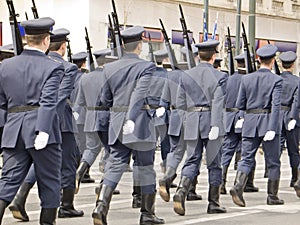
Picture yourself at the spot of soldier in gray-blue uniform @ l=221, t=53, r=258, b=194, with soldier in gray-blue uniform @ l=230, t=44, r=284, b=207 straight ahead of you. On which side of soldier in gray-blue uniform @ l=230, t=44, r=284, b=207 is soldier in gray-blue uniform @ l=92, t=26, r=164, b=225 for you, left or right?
right

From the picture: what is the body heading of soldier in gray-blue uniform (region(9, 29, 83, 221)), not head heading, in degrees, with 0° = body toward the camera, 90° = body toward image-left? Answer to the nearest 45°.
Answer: approximately 225°

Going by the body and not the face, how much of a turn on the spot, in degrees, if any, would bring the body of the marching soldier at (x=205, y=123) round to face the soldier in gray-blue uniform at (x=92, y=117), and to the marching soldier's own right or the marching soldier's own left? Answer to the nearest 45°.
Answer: approximately 90° to the marching soldier's own left

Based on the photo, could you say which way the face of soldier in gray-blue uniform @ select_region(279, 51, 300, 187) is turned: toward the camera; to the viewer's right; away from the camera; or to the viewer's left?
away from the camera

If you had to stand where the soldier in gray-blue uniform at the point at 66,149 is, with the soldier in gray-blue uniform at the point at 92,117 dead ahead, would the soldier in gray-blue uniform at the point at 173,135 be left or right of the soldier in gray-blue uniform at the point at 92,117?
right
